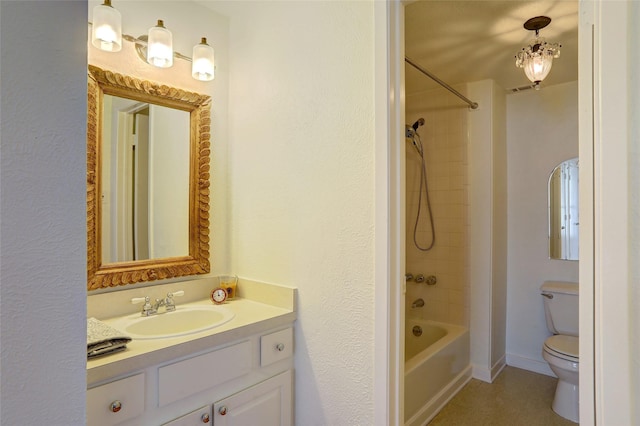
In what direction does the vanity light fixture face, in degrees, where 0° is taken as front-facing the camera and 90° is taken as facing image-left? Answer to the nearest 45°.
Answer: approximately 315°

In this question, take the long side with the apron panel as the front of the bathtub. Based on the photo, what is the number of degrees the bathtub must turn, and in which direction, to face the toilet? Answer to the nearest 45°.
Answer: approximately 45° to its left

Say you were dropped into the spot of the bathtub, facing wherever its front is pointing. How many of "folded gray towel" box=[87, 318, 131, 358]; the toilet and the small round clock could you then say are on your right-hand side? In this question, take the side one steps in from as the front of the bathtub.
2

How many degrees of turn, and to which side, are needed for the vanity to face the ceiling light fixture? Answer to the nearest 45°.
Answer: approximately 45° to its left

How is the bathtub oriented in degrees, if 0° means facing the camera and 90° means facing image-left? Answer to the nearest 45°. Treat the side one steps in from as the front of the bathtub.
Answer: approximately 315°

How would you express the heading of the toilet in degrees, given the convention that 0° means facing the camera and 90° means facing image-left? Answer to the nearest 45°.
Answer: approximately 0°
